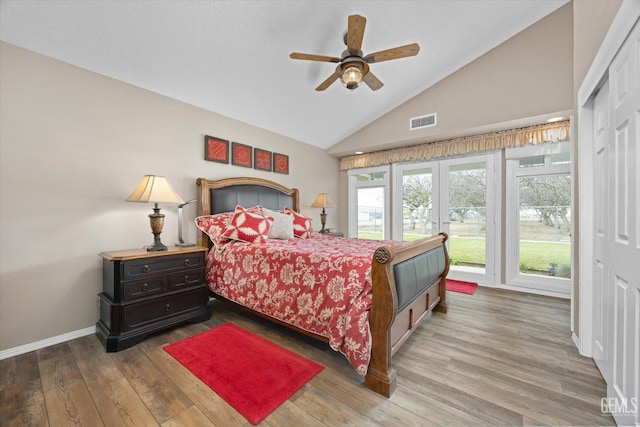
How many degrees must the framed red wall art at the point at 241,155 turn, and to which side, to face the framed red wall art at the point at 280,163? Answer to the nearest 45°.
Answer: approximately 90° to its left

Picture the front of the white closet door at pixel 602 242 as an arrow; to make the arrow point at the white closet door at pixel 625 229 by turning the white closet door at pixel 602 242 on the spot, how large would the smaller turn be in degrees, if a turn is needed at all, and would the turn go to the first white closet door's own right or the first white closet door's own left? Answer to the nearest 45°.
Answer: approximately 90° to the first white closet door's own left

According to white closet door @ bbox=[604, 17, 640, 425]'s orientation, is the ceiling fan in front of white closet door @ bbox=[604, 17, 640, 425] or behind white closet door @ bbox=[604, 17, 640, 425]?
in front

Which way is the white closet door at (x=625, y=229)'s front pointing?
to the viewer's left

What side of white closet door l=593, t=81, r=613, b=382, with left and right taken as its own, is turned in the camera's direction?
left

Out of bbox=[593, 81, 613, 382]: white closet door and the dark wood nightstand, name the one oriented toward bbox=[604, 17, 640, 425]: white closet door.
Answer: the dark wood nightstand

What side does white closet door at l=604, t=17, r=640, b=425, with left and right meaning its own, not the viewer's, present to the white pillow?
front

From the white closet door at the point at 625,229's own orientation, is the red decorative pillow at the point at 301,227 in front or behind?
in front

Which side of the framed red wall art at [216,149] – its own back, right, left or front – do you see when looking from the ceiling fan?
front

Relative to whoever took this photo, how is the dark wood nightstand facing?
facing the viewer and to the right of the viewer

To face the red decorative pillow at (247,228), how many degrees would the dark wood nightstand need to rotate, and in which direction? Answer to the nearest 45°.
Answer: approximately 45° to its left

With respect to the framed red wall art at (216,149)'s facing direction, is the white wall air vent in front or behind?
in front

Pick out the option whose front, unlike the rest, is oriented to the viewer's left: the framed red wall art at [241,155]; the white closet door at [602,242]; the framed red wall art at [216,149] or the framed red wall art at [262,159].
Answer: the white closet door

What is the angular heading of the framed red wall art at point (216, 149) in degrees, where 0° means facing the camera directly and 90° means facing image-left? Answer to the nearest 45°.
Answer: approximately 315°

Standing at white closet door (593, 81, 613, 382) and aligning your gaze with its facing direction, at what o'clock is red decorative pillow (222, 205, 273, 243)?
The red decorative pillow is roughly at 11 o'clock from the white closet door.
